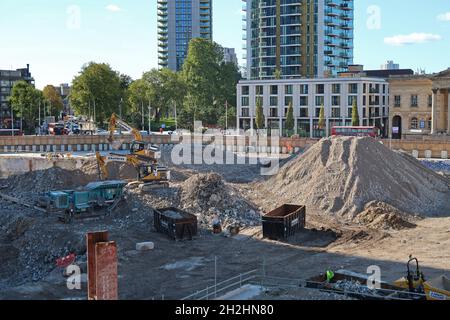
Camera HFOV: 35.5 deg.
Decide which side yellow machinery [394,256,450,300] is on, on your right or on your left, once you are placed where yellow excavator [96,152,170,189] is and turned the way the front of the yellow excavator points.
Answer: on your left

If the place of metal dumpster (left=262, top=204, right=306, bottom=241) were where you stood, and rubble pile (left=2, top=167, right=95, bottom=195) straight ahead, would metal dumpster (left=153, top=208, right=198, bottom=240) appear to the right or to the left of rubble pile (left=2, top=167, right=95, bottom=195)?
left

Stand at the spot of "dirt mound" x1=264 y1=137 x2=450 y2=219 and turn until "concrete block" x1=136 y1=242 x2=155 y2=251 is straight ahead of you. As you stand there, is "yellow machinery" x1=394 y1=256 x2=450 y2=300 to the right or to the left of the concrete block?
left

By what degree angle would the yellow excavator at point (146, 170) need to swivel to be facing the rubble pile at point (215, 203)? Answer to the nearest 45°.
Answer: approximately 135° to its left

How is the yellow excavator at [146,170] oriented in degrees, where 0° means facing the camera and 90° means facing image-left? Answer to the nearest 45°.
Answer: approximately 90°

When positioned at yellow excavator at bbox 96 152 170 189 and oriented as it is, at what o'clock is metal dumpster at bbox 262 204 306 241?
The metal dumpster is roughly at 8 o'clock from the yellow excavator.

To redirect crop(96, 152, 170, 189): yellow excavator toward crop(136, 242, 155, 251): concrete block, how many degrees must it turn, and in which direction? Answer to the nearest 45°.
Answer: approximately 90° to its left

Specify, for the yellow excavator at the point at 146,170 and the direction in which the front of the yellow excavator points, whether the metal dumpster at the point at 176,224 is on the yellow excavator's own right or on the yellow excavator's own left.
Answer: on the yellow excavator's own left

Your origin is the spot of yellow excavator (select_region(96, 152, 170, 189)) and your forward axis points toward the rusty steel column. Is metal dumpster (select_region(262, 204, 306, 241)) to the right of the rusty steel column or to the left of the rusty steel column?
left

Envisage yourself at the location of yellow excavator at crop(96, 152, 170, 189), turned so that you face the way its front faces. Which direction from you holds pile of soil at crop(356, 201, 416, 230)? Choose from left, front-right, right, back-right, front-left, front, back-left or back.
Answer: back-left

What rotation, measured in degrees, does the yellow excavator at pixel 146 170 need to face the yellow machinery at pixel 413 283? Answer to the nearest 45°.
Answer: approximately 90° to its left

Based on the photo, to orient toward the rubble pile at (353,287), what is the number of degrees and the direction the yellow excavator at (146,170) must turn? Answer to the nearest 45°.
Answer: approximately 90° to its left

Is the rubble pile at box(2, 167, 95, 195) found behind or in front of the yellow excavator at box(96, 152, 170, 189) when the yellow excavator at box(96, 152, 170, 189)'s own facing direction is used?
in front

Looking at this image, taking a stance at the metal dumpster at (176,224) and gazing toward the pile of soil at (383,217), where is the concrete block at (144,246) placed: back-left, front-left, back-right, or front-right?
back-right
